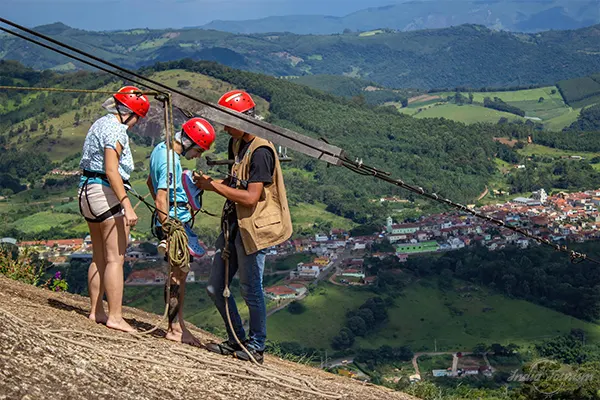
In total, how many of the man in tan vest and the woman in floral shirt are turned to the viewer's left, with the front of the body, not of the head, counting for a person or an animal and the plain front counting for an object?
1

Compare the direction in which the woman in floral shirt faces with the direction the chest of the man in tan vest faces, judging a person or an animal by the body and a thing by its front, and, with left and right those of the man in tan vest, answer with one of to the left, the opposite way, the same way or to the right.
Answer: the opposite way

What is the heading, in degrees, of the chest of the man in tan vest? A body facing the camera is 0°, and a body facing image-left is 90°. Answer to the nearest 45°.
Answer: approximately 90°

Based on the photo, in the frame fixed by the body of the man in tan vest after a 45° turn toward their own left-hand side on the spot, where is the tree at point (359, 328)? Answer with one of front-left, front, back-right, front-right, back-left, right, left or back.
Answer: back-right

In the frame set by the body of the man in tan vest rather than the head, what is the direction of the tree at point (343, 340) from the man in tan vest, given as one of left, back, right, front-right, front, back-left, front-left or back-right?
right

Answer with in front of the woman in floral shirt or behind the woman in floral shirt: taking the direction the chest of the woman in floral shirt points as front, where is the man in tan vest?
in front

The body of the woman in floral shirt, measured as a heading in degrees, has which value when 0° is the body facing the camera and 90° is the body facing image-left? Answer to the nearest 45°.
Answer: approximately 270°

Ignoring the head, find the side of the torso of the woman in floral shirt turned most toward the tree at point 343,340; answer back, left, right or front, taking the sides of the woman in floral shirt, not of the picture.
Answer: left

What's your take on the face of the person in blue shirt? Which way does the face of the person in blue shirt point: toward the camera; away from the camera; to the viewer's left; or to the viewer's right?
to the viewer's right
